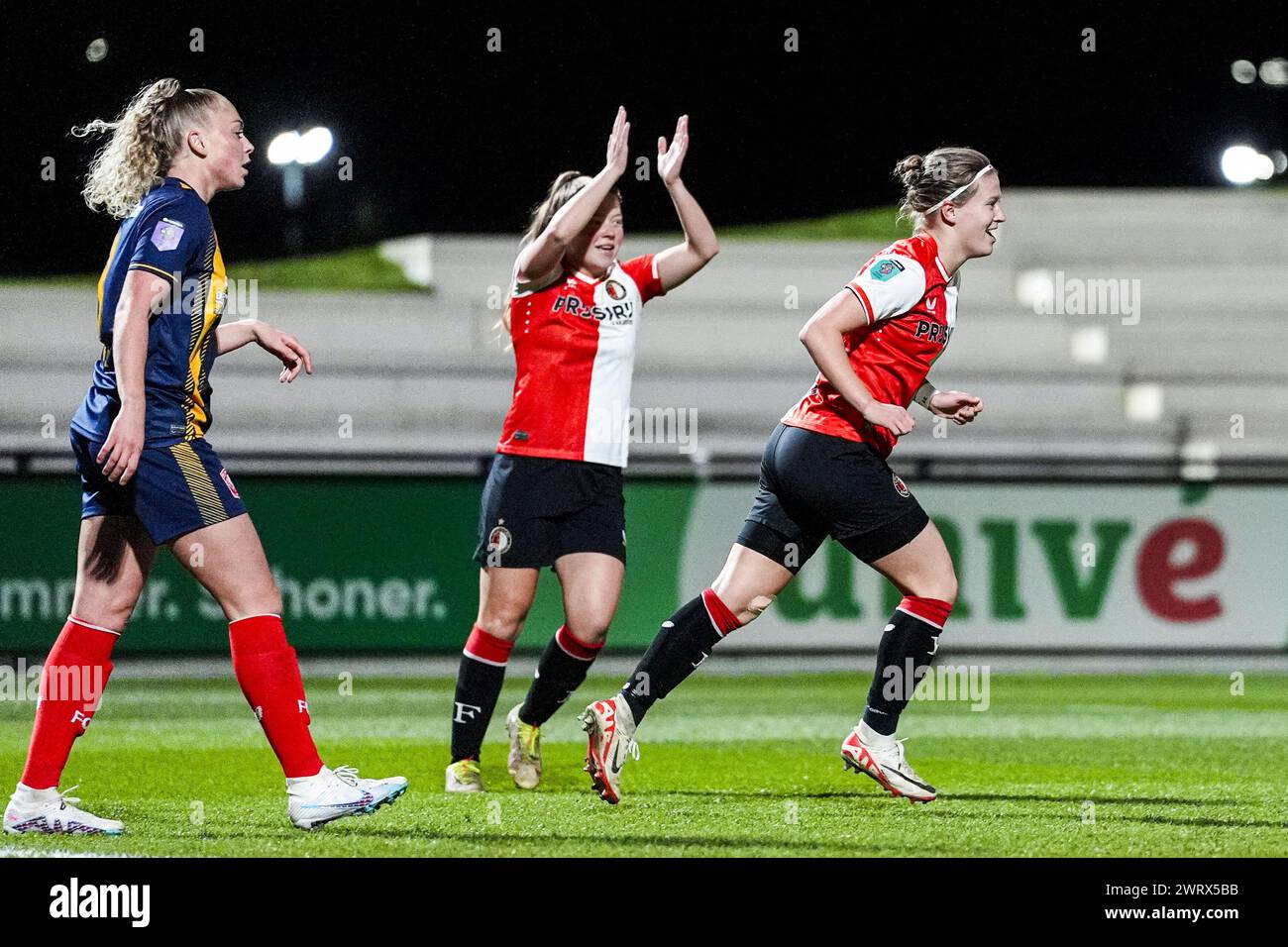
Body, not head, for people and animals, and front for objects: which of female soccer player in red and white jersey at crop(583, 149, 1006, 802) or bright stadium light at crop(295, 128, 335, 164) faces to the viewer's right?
the female soccer player in red and white jersey

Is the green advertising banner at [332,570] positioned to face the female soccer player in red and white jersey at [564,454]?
yes

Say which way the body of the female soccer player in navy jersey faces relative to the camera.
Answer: to the viewer's right

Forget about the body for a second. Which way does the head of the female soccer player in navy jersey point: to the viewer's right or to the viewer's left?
to the viewer's right

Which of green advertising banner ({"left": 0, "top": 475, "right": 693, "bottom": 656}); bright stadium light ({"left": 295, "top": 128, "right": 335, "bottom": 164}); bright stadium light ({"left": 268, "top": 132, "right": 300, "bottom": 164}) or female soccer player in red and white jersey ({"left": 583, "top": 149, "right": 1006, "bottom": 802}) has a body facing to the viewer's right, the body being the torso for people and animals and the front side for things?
the female soccer player in red and white jersey

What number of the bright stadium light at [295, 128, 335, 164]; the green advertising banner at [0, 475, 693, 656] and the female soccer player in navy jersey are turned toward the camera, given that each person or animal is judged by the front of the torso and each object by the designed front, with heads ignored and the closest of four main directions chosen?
2

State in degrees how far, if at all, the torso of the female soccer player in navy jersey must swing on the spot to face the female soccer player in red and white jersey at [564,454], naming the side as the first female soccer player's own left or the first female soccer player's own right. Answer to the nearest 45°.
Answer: approximately 45° to the first female soccer player's own left

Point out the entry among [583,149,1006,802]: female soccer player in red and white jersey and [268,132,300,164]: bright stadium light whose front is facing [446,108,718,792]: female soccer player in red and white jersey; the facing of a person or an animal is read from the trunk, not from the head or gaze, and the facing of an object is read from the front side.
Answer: the bright stadium light

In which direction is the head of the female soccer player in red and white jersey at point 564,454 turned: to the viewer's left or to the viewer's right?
to the viewer's right

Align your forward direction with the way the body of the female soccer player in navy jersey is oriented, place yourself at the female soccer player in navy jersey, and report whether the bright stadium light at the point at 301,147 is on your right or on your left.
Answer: on your left
